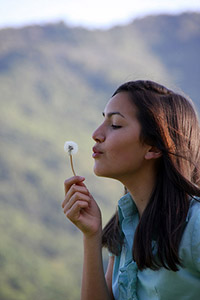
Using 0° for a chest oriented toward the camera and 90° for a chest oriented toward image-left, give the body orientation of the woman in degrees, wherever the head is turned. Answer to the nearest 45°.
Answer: approximately 90°

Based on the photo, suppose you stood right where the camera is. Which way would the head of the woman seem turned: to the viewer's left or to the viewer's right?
to the viewer's left
